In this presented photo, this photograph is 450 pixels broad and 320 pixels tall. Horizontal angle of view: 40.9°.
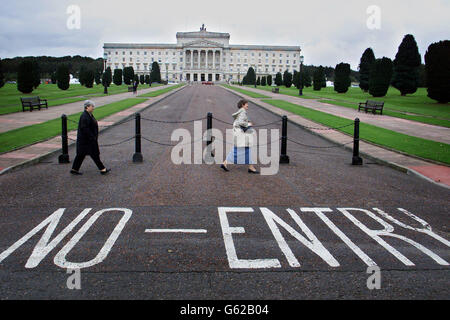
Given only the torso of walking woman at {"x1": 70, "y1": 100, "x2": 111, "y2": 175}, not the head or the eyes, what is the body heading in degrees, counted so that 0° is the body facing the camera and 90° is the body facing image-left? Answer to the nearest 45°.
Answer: approximately 270°

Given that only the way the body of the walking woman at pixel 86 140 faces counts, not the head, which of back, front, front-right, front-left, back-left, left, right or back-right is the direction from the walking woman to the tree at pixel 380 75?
front-left

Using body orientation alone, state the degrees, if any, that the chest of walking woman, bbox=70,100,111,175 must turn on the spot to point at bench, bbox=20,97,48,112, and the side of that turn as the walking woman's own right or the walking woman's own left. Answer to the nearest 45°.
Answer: approximately 90° to the walking woman's own left

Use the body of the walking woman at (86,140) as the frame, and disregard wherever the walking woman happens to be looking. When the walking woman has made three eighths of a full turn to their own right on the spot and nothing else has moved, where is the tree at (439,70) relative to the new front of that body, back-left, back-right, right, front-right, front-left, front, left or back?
back

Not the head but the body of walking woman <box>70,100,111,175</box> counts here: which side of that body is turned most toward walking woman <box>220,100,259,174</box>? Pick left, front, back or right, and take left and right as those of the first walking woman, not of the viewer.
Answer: front
